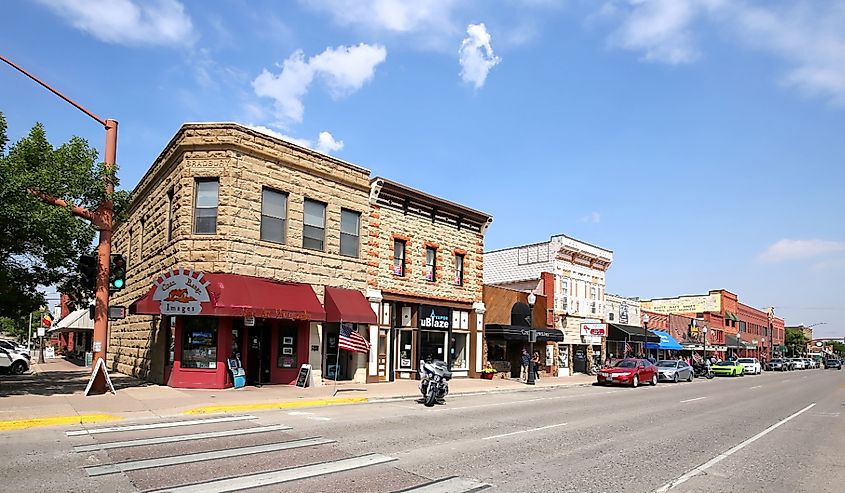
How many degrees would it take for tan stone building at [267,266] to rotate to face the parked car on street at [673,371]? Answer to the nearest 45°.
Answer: approximately 90° to its left

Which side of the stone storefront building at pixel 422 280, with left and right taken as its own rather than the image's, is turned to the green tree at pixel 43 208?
right
